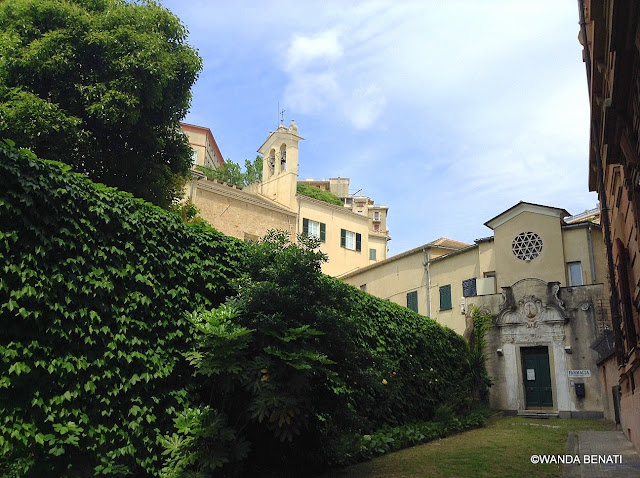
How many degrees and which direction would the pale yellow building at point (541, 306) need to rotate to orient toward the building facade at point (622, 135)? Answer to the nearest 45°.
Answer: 0° — it already faces it

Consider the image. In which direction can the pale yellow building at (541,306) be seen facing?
toward the camera

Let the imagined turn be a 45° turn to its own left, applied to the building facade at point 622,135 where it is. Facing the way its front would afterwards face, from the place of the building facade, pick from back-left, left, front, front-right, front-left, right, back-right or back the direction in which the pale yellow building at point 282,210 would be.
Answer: right

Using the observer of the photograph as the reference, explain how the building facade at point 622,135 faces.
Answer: facing to the left of the viewer

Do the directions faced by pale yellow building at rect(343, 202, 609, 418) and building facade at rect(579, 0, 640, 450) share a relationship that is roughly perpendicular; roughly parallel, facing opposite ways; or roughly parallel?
roughly perpendicular

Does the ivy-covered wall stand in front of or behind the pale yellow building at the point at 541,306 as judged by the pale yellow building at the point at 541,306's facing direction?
in front

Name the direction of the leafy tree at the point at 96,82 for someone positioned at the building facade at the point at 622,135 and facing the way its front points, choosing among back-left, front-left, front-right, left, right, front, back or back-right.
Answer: front

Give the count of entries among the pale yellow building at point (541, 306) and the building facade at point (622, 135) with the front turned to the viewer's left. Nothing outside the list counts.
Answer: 1

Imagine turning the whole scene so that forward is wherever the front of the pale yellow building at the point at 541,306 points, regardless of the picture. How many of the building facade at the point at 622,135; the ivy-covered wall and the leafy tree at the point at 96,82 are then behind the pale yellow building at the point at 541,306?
0

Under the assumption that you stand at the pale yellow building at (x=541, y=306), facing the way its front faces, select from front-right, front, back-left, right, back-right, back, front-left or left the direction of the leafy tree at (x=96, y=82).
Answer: front-right

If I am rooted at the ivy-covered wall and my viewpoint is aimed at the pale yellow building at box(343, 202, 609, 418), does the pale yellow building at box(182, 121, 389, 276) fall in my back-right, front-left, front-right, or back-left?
front-left
